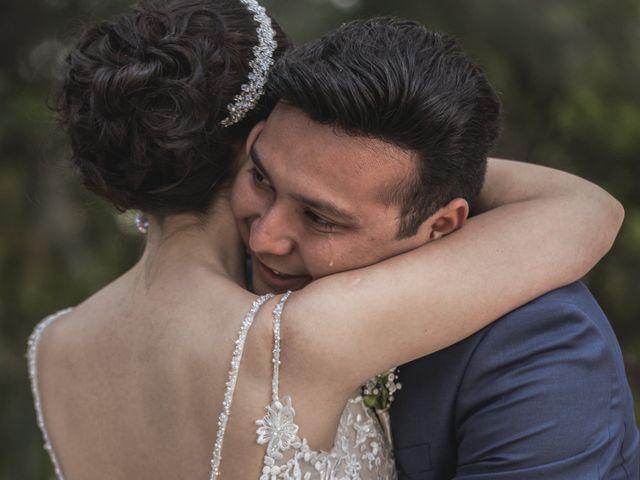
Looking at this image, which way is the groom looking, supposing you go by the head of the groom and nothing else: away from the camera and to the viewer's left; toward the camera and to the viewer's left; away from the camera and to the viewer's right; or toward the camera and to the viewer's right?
toward the camera and to the viewer's left

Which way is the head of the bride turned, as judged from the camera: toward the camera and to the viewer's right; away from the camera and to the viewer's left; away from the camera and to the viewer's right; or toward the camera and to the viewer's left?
away from the camera and to the viewer's right

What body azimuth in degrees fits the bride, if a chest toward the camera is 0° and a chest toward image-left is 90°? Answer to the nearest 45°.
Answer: approximately 225°

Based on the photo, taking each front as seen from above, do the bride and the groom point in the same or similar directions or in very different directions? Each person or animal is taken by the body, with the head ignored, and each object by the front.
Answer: very different directions
